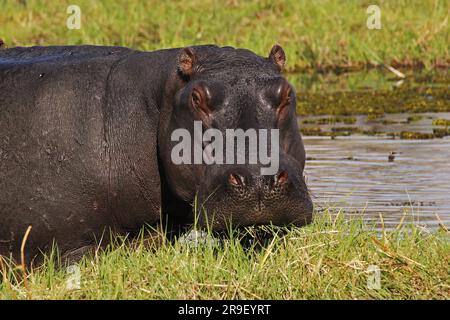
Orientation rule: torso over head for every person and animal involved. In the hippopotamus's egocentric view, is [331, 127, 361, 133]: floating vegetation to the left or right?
on its left

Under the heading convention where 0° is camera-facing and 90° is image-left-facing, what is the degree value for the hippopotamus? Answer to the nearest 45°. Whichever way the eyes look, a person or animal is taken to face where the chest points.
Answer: approximately 315°

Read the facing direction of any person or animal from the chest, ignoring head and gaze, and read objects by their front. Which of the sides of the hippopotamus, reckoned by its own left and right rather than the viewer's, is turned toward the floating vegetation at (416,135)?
left

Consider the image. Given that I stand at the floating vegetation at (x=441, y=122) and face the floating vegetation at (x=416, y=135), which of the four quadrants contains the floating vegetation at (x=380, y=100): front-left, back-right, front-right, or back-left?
back-right

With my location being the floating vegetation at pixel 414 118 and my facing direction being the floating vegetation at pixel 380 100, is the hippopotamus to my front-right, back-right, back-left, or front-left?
back-left

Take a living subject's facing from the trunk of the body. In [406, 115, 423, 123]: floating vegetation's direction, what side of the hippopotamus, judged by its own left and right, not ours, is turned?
left

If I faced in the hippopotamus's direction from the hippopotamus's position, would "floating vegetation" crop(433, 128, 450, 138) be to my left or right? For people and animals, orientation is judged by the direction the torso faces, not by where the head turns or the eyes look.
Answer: on my left

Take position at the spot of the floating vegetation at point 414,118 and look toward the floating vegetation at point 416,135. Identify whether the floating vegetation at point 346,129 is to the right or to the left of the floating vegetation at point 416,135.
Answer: right
